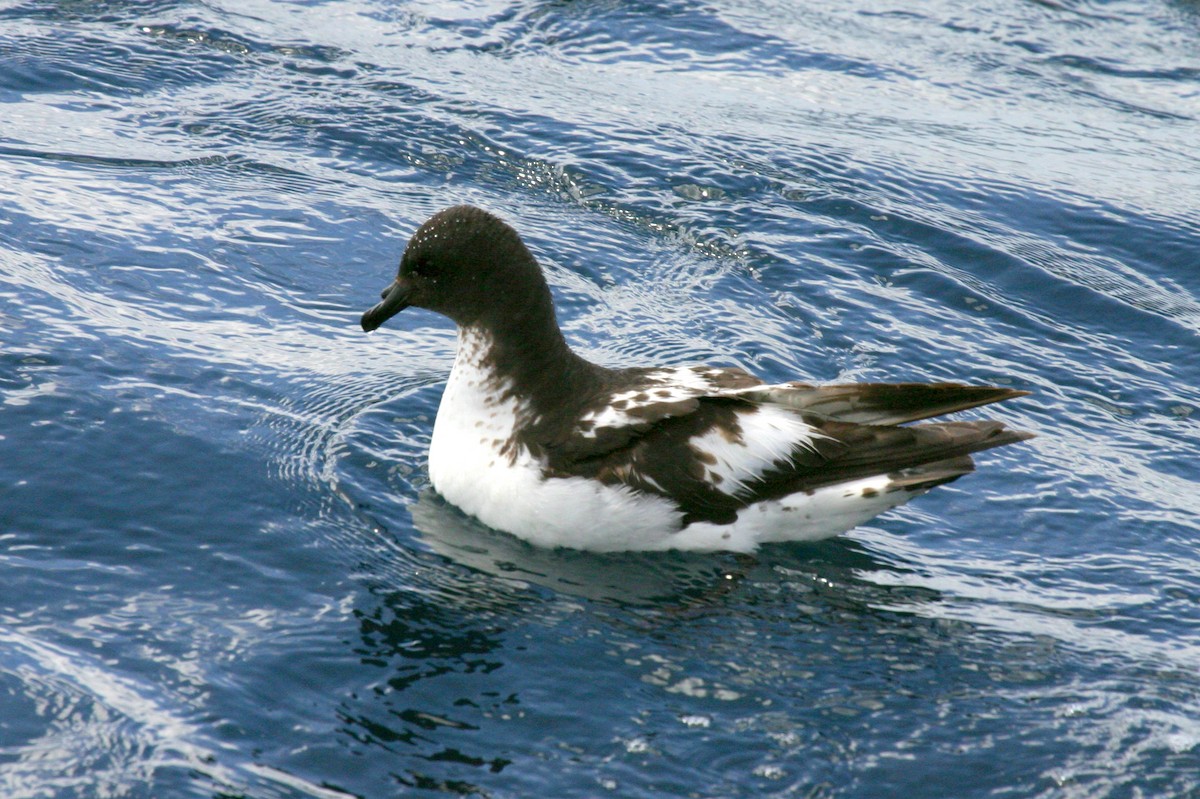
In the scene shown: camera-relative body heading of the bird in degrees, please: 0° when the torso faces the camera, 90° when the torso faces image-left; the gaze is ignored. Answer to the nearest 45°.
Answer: approximately 90°
